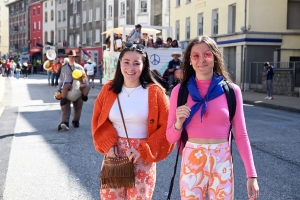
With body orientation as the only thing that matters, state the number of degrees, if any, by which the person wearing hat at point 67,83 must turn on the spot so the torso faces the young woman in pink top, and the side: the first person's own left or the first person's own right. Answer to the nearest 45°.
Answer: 0° — they already face them

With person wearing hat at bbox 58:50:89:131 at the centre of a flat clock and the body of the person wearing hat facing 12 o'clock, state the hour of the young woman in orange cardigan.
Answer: The young woman in orange cardigan is roughly at 12 o'clock from the person wearing hat.

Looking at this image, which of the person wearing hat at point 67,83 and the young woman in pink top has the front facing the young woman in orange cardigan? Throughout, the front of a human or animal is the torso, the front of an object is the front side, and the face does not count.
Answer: the person wearing hat

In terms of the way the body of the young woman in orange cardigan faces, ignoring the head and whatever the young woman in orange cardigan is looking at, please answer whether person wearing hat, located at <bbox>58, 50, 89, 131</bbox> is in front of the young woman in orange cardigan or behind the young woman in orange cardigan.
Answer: behind

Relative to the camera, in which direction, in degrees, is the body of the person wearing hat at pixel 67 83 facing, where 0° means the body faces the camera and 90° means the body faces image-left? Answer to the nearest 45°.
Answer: approximately 0°

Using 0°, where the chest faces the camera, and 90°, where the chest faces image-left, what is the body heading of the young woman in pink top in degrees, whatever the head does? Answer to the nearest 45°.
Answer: approximately 0°

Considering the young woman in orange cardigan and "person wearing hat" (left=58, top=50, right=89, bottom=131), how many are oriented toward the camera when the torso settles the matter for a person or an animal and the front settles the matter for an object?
2

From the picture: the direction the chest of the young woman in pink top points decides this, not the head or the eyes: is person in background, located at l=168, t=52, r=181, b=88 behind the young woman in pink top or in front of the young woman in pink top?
behind
